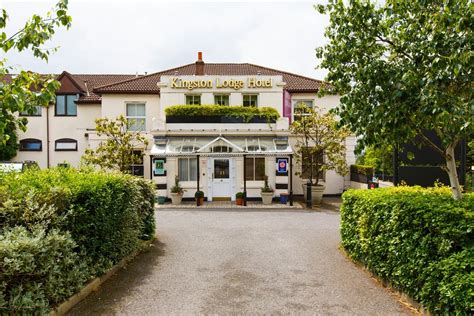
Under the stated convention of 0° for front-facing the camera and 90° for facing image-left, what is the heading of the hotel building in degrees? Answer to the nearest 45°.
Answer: approximately 0°

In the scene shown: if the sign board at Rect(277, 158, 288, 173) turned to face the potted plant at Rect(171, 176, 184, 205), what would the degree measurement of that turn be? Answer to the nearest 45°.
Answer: approximately 90° to its right

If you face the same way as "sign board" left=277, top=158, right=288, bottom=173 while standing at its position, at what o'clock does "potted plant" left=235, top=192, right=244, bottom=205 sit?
The potted plant is roughly at 2 o'clock from the sign board.

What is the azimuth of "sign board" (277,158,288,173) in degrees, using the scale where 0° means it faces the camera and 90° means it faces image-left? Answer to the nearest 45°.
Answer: approximately 0°
